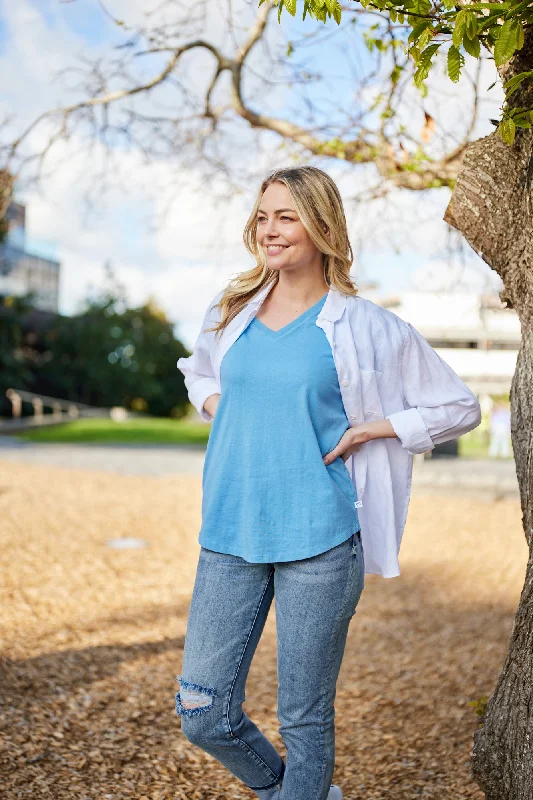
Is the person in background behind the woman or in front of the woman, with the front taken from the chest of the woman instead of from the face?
behind

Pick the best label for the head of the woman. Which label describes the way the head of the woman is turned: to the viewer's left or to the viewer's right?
to the viewer's left

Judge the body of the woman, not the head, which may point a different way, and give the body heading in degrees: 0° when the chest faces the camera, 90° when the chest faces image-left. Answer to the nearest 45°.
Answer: approximately 45°

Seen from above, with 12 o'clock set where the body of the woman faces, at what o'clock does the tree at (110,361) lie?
The tree is roughly at 4 o'clock from the woman.

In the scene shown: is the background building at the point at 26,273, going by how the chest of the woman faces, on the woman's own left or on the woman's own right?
on the woman's own right
